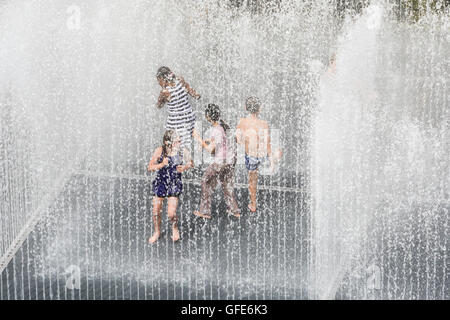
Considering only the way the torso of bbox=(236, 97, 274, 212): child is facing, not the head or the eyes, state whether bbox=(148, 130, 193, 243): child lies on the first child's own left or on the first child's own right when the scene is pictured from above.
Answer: on the first child's own left

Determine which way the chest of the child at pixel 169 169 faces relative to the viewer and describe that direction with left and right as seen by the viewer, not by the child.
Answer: facing the viewer

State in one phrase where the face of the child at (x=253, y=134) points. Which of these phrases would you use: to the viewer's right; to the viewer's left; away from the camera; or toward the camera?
away from the camera

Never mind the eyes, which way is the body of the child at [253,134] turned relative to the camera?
away from the camera

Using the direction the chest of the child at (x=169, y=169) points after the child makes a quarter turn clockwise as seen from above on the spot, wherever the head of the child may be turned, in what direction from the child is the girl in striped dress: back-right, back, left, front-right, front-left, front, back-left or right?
right
